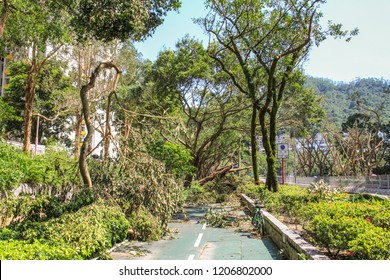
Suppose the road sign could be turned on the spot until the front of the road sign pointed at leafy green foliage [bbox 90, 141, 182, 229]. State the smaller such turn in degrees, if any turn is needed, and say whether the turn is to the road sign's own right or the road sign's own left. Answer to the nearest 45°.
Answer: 0° — it already faces it

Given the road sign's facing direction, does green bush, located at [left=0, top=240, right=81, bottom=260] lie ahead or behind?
ahead

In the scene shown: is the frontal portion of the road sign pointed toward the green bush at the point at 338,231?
yes

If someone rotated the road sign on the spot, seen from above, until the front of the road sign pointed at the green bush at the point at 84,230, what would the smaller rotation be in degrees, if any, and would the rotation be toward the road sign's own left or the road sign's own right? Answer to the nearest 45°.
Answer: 0° — it already faces it

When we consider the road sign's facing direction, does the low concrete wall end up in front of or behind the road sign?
in front

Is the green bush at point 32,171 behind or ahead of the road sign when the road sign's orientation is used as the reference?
ahead

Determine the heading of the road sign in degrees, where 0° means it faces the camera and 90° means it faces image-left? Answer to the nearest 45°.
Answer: approximately 0°

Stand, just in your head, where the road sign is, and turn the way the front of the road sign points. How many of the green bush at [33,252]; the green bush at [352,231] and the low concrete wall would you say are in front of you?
3

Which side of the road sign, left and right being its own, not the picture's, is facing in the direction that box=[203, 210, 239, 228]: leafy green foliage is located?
front
